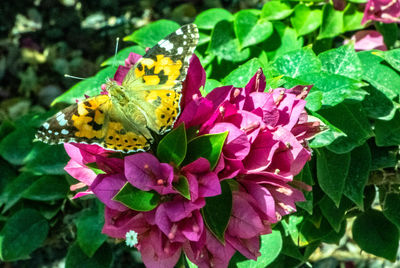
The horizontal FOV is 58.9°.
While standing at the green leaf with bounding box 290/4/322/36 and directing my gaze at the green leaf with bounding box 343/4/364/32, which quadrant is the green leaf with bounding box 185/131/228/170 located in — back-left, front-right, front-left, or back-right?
back-right

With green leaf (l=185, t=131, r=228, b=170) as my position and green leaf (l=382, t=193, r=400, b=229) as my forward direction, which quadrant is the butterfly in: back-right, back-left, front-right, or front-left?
back-left

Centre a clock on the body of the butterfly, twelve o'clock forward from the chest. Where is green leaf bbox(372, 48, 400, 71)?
The green leaf is roughly at 4 o'clock from the butterfly.

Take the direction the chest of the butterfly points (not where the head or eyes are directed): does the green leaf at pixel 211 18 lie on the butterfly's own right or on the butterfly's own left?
on the butterfly's own right

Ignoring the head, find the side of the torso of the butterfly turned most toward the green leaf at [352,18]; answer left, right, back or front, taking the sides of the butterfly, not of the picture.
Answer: right

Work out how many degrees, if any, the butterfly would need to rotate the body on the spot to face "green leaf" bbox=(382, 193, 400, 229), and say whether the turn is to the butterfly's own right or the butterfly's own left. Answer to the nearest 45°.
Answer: approximately 135° to the butterfly's own right

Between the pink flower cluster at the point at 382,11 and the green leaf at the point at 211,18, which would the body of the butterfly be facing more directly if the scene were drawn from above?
the green leaf

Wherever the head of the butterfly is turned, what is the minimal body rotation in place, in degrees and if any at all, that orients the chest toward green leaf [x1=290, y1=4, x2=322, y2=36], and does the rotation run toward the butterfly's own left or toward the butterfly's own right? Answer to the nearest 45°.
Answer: approximately 90° to the butterfly's own right

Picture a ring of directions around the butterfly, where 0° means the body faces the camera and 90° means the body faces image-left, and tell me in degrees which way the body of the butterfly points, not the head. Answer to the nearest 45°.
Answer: approximately 135°

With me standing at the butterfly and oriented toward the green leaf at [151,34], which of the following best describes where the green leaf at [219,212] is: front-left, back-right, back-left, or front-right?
back-right

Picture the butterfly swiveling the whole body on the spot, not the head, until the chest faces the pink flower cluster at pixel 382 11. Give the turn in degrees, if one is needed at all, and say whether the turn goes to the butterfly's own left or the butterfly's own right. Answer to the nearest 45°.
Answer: approximately 90° to the butterfly's own right
